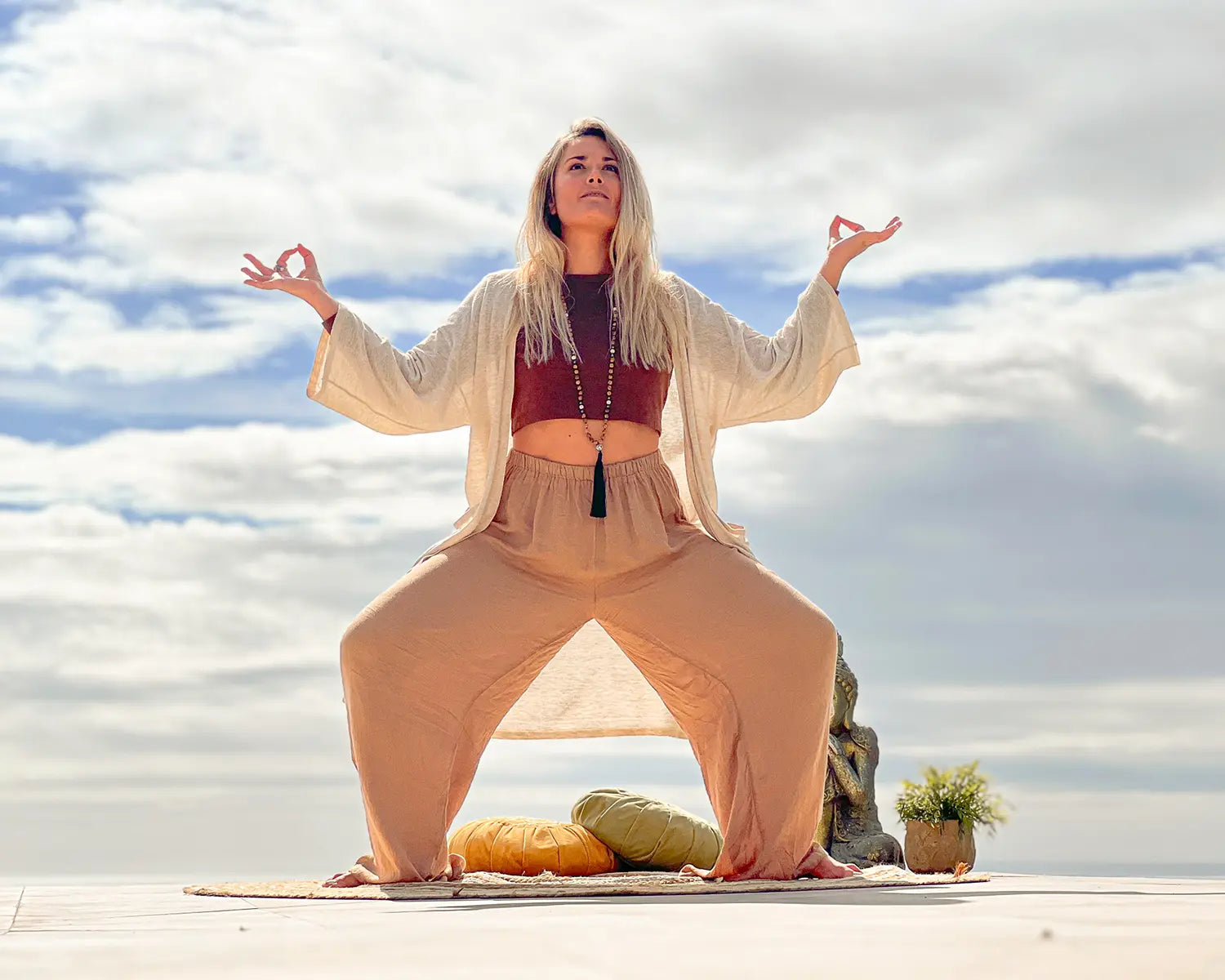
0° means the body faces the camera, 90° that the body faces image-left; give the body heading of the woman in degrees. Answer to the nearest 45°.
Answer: approximately 0°

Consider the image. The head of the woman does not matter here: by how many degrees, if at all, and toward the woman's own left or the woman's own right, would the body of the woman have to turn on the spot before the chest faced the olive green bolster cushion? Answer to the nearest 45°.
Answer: approximately 180°

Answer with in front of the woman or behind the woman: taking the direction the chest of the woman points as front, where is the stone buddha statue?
behind

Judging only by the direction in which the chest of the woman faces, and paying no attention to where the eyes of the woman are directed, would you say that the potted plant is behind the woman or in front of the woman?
behind
